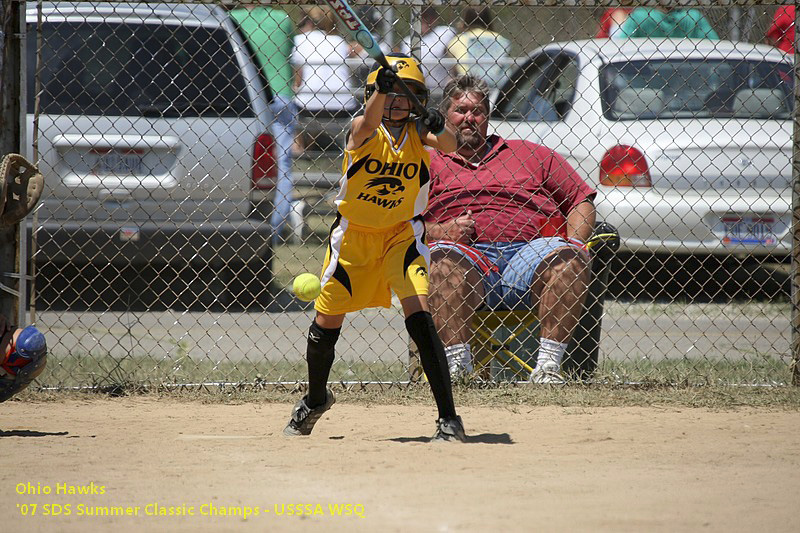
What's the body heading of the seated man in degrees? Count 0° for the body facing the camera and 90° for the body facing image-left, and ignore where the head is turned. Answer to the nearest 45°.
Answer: approximately 0°

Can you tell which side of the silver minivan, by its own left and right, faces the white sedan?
right

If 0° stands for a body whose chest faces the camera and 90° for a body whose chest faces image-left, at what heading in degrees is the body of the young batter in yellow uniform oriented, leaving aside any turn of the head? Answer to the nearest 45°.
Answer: approximately 0°

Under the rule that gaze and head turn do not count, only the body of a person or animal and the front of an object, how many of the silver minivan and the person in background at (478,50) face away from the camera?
2

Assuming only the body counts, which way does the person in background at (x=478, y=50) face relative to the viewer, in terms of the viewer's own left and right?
facing away from the viewer

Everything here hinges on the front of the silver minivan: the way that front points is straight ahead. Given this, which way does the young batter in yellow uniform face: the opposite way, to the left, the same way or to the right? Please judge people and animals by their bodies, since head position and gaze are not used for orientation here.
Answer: the opposite way

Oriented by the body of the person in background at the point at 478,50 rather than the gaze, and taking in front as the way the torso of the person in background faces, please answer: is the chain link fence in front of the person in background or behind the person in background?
behind

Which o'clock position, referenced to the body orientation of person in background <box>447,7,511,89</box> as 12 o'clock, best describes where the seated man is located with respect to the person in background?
The seated man is roughly at 6 o'clock from the person in background.

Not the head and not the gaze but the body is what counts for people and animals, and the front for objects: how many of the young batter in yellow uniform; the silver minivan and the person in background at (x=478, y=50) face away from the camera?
2

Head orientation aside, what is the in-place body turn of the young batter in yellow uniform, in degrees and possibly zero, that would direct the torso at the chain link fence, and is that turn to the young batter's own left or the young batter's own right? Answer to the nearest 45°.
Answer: approximately 180°

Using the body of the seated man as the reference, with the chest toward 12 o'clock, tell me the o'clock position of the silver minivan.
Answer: The silver minivan is roughly at 4 o'clock from the seated man.

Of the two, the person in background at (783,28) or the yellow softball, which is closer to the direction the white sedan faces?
the person in background

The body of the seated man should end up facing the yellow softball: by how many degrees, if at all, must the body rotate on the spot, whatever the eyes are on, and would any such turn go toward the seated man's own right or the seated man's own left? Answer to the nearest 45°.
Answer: approximately 45° to the seated man's own right
